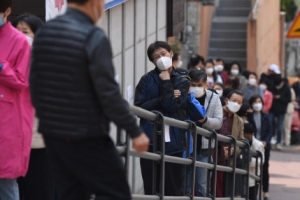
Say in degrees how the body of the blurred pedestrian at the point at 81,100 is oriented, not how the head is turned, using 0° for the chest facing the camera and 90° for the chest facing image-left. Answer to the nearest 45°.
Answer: approximately 225°

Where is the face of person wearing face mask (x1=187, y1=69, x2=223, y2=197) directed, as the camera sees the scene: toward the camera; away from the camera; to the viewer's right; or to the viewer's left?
toward the camera

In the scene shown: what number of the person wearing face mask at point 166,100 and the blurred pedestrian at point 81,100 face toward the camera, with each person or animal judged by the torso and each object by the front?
1

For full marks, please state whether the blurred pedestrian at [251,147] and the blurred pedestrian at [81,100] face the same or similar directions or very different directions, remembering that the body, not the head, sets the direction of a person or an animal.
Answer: very different directions

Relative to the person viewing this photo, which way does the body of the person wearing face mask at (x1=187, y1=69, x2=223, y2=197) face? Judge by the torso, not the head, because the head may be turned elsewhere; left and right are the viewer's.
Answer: facing the viewer and to the left of the viewer

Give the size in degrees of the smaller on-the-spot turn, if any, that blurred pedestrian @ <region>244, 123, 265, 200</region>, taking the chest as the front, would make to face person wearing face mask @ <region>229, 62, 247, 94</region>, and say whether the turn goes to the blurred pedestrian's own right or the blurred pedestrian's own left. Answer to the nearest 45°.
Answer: approximately 135° to the blurred pedestrian's own right

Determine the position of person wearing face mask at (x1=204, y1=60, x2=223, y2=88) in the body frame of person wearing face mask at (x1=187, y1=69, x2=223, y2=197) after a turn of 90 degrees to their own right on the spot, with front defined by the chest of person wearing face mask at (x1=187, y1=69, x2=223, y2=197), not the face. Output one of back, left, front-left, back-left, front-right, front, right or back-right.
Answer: front-right

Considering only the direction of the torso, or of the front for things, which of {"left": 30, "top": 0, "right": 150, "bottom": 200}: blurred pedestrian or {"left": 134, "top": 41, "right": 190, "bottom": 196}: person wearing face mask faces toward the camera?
the person wearing face mask

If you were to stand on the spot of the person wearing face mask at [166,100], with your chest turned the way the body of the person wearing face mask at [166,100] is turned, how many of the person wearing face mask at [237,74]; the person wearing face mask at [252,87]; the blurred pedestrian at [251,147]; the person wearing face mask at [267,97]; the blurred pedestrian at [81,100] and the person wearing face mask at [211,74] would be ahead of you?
1

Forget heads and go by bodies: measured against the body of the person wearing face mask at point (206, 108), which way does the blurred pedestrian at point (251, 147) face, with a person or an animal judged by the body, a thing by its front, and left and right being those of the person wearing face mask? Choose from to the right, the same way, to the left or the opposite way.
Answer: the same way

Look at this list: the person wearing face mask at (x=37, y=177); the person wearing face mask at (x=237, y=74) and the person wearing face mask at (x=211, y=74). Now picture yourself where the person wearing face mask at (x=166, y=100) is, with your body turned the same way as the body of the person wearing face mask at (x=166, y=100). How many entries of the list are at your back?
2

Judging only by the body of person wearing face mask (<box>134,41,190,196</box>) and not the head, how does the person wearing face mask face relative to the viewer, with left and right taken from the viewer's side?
facing the viewer

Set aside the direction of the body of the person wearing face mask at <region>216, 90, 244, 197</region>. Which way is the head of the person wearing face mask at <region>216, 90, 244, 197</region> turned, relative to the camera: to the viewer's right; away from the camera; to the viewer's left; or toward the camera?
toward the camera
